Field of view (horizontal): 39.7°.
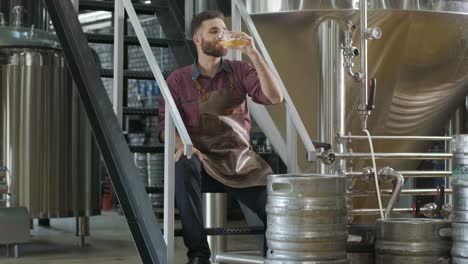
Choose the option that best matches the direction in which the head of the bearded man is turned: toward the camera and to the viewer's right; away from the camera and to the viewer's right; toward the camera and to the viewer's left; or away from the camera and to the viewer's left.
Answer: toward the camera and to the viewer's right

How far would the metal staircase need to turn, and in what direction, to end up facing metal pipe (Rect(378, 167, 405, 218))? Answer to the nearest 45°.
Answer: approximately 45° to its left

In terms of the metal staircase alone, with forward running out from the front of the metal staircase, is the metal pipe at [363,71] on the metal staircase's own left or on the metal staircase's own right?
on the metal staircase's own left

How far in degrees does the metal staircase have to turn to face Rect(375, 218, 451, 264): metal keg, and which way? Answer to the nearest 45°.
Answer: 0° — it already faces it

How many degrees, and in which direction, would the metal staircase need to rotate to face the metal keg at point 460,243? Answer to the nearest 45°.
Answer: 0° — it already faces it

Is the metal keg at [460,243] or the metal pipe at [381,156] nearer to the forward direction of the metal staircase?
the metal keg

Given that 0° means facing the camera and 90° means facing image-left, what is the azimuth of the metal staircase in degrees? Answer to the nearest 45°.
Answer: approximately 315°

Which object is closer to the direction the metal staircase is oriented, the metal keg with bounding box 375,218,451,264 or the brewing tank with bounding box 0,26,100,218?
the metal keg
